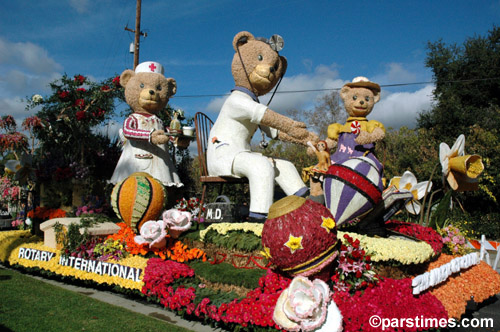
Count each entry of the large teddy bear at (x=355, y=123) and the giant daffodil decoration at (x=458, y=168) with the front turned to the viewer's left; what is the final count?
0

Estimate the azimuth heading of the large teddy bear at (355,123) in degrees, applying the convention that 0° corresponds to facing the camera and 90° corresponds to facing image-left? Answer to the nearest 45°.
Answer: approximately 0°

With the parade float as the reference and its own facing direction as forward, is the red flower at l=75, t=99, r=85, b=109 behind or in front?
behind

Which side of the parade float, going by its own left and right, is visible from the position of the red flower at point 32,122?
back

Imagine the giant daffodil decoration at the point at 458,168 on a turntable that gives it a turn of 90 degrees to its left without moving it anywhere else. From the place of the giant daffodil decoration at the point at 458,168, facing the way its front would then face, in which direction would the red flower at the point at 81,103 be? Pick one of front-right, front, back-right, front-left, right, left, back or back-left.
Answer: back-left

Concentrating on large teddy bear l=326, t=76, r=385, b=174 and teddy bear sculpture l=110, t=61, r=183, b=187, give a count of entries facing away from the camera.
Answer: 0

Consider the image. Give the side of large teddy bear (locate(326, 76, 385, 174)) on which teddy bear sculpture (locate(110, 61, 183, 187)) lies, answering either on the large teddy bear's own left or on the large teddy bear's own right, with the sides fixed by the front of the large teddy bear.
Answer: on the large teddy bear's own right

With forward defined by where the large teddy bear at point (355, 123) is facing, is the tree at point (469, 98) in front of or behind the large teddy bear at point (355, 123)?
behind
